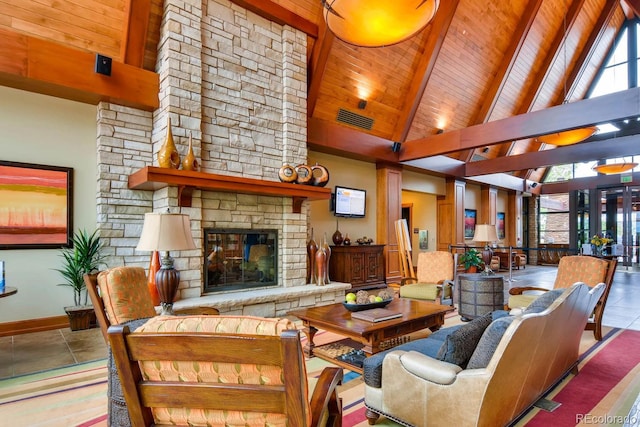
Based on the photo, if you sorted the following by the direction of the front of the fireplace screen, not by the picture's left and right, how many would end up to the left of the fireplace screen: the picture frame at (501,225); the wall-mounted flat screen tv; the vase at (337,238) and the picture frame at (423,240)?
4

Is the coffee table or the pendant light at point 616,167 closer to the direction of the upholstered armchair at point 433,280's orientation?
the coffee table

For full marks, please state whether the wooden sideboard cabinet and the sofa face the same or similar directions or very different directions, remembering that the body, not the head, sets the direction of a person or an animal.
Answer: very different directions

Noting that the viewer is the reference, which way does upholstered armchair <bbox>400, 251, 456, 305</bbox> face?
facing the viewer and to the left of the viewer

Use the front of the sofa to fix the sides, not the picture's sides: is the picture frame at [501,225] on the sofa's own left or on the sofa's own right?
on the sofa's own right

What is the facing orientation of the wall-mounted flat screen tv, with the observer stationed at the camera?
facing the viewer and to the right of the viewer

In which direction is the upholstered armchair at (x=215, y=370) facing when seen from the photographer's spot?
facing away from the viewer and to the right of the viewer

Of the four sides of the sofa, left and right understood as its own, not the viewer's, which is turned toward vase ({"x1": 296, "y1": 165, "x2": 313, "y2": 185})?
front

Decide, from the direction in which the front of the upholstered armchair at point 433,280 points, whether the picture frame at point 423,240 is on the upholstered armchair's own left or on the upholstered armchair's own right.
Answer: on the upholstered armchair's own right

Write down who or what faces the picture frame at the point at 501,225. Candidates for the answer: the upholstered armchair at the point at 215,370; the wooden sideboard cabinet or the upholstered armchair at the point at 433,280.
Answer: the upholstered armchair at the point at 215,370

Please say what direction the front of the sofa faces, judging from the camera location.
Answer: facing away from the viewer and to the left of the viewer

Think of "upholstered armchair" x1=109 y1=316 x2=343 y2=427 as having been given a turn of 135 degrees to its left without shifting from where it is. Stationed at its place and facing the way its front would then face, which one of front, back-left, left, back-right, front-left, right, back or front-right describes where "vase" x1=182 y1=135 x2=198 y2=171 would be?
right

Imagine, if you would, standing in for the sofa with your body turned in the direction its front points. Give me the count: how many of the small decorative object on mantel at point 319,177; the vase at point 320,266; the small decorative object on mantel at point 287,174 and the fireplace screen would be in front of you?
4

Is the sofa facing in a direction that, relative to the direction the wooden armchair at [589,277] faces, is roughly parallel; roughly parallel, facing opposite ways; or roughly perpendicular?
roughly perpendicular

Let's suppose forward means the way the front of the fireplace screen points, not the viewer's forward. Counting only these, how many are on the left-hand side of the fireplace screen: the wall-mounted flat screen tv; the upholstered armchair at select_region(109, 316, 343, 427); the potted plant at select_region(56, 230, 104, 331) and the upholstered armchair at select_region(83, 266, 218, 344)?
1

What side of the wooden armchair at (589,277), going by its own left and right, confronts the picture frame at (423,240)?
right
